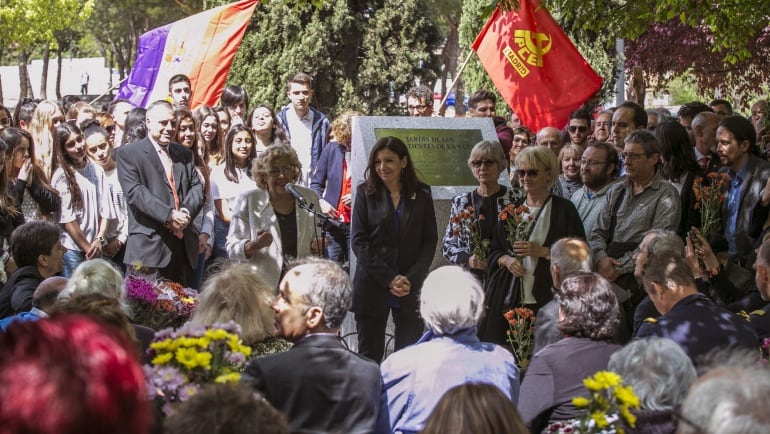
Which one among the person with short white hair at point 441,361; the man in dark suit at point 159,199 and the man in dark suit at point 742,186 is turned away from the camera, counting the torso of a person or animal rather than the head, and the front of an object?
the person with short white hair

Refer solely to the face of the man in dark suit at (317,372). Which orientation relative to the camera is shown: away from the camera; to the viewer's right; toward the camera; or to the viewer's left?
to the viewer's left

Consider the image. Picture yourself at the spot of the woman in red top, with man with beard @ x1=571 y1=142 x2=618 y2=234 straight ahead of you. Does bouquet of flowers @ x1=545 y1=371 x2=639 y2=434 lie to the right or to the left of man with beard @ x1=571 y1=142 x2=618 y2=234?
right

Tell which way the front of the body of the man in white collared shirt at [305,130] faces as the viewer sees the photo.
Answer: toward the camera

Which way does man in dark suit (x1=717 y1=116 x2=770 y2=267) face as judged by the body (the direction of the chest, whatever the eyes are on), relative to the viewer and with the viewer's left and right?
facing the viewer and to the left of the viewer

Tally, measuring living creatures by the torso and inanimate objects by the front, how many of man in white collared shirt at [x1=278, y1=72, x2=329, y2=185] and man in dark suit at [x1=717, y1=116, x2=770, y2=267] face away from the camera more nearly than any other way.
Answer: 0

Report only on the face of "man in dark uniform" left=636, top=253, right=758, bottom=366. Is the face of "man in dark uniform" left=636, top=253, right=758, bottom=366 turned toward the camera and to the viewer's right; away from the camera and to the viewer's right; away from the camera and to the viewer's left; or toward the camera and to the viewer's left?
away from the camera and to the viewer's left

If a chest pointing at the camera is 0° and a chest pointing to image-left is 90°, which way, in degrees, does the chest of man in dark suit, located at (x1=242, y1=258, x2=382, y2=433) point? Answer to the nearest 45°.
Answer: approximately 135°

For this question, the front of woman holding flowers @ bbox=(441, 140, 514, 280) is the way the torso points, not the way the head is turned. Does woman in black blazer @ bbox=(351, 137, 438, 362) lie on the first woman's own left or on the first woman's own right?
on the first woman's own right

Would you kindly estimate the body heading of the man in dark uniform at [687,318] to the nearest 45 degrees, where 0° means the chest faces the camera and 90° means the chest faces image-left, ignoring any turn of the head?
approximately 135°

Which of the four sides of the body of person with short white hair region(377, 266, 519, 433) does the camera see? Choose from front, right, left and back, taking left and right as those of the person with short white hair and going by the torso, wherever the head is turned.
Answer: back

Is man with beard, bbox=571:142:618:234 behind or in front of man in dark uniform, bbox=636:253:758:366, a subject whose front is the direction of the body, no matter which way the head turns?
in front

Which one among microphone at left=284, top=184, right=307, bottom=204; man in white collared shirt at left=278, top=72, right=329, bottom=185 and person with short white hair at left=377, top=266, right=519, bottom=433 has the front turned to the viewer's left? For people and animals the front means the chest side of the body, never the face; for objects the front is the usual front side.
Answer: the microphone

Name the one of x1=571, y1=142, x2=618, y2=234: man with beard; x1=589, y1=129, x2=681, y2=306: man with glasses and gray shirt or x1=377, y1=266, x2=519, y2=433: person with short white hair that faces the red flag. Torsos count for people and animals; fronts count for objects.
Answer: the person with short white hair

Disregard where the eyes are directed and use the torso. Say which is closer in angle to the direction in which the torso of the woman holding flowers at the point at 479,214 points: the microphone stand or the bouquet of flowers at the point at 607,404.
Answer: the bouquet of flowers
